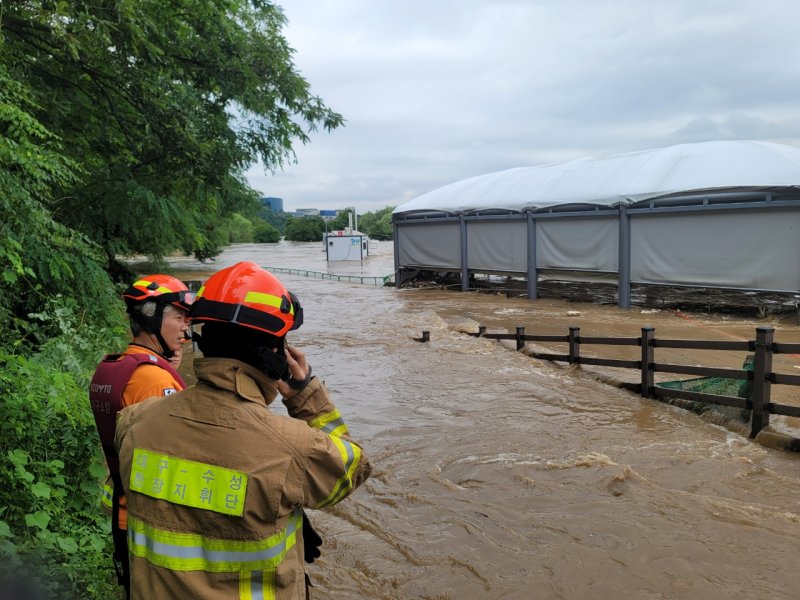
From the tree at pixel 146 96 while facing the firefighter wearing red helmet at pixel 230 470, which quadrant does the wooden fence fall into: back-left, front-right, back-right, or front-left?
front-left

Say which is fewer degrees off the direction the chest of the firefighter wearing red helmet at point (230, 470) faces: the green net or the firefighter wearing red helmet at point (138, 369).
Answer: the green net

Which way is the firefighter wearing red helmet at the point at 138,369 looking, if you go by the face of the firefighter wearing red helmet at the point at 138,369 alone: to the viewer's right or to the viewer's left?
to the viewer's right

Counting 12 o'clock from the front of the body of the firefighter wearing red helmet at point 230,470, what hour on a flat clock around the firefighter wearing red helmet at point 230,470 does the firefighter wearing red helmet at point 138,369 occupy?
the firefighter wearing red helmet at point 138,369 is roughly at 10 o'clock from the firefighter wearing red helmet at point 230,470.

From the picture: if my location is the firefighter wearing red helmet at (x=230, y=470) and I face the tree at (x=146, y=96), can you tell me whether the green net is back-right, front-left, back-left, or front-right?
front-right

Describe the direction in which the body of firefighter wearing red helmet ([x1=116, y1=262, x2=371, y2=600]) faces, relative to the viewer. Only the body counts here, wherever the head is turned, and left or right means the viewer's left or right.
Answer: facing away from the viewer and to the right of the viewer

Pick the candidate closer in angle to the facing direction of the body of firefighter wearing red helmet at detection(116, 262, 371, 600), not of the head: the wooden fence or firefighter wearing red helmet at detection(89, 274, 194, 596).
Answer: the wooden fence

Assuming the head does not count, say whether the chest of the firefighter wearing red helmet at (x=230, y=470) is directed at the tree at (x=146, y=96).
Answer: no

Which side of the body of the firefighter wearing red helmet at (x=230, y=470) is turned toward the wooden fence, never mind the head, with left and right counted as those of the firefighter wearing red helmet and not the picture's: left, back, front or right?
front

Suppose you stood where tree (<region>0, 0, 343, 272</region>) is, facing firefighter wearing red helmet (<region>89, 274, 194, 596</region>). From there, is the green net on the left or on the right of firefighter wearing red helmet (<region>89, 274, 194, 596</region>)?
left

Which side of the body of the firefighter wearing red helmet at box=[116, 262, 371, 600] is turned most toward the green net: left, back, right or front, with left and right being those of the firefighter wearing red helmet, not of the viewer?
front
